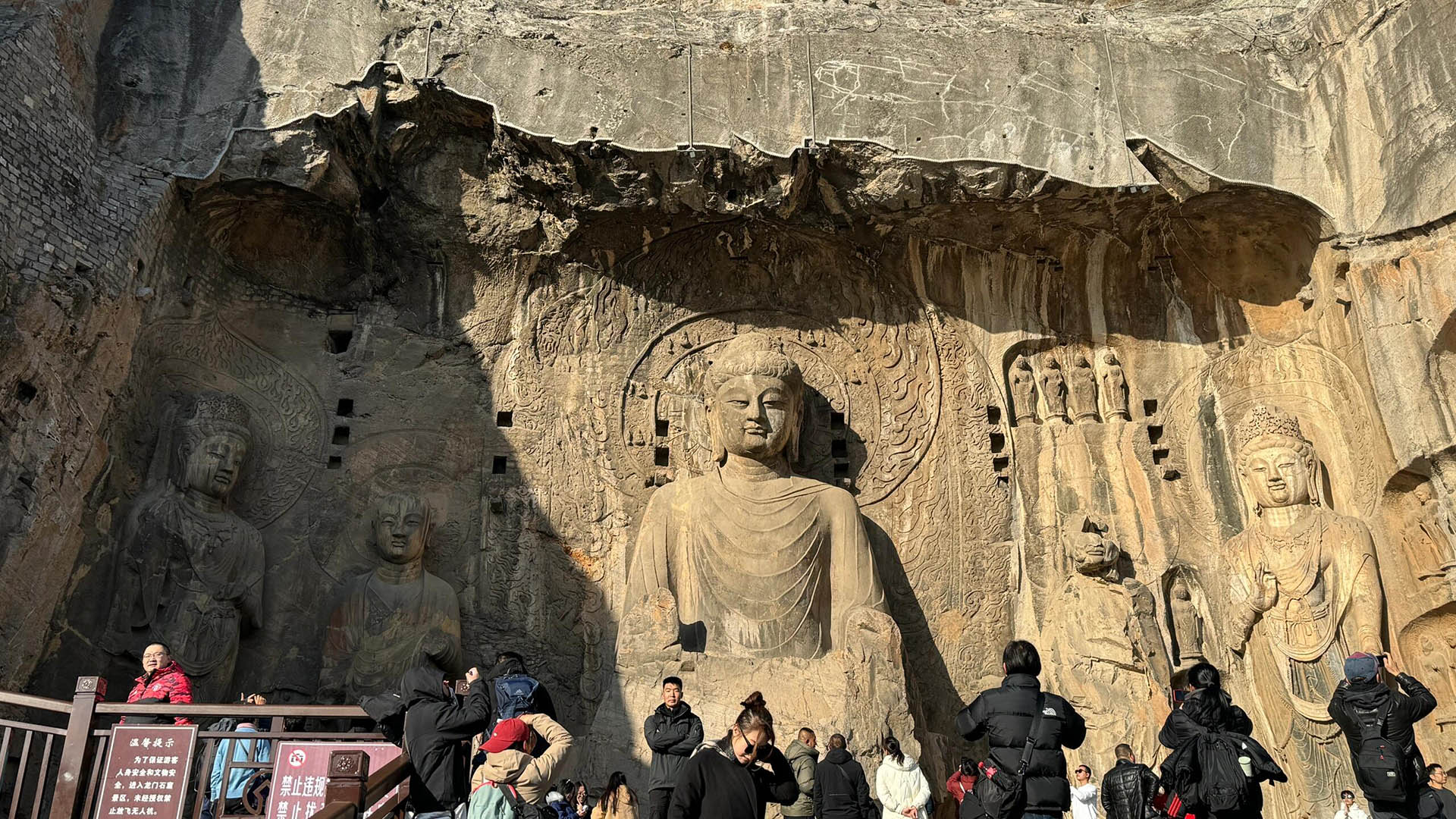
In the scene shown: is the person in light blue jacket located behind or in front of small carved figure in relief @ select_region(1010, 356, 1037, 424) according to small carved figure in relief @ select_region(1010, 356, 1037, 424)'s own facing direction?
in front

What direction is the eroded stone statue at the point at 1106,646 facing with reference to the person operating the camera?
facing the viewer

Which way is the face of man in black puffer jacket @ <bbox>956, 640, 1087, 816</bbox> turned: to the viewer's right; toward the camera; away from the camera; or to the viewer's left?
away from the camera

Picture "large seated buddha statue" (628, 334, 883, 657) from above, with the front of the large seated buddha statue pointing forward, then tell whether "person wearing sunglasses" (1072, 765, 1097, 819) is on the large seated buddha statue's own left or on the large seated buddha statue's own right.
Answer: on the large seated buddha statue's own left

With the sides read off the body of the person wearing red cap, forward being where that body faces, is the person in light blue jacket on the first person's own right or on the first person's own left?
on the first person's own left

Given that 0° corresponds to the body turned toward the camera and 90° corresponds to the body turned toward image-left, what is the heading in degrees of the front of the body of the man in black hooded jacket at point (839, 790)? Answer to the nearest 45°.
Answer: approximately 180°

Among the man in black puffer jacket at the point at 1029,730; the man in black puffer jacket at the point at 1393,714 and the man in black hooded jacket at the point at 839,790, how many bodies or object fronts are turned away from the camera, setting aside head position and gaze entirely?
3

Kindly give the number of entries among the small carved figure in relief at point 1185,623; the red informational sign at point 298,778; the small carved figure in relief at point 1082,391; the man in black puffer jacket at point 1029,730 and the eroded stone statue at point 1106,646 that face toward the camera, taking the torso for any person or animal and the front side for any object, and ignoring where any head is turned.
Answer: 4

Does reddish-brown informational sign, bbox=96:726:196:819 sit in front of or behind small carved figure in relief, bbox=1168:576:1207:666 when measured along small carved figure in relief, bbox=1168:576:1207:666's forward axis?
in front

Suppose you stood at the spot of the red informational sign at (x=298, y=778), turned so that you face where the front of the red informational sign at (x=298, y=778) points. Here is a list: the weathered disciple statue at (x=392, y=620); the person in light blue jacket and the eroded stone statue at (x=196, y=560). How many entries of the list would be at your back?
3

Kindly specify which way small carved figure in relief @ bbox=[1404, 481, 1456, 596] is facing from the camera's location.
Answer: facing the viewer and to the left of the viewer

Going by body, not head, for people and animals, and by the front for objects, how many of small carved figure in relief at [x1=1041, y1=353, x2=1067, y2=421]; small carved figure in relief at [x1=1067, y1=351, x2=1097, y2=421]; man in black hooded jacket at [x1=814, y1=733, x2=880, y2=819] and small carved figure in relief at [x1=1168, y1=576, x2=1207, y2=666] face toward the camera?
3

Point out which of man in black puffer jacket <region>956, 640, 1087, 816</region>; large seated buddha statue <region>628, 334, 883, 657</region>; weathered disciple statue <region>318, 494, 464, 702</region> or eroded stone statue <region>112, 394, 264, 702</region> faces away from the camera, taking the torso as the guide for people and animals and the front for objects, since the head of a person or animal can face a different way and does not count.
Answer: the man in black puffer jacket

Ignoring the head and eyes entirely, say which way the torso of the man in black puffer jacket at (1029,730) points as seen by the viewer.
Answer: away from the camera

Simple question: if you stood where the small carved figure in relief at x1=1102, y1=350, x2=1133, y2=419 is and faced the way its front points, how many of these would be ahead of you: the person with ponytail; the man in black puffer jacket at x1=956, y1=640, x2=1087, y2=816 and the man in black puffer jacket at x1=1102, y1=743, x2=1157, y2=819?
3
